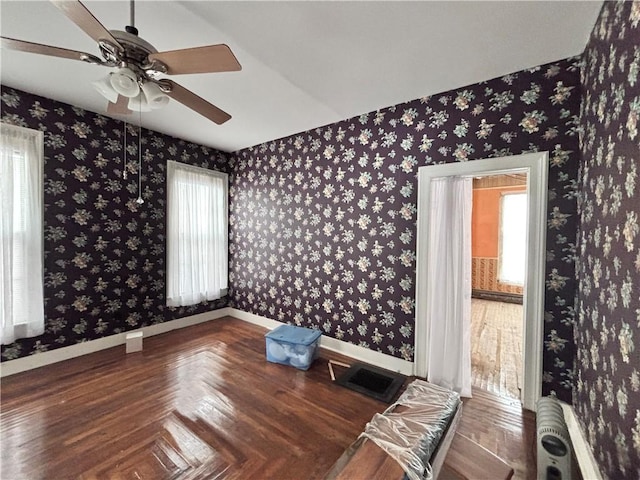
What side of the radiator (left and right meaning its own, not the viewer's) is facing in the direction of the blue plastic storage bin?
right

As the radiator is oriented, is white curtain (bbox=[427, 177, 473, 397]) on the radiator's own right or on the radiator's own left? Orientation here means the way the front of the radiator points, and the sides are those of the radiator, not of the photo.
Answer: on the radiator's own right

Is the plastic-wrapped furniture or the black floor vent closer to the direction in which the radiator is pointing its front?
the plastic-wrapped furniture

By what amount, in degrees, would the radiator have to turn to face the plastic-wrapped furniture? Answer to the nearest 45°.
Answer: approximately 45° to its right

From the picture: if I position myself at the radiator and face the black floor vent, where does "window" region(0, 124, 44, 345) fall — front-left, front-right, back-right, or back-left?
front-left

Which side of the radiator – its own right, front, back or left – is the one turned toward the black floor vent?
right

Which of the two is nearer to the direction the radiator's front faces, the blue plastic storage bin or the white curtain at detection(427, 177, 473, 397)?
the blue plastic storage bin

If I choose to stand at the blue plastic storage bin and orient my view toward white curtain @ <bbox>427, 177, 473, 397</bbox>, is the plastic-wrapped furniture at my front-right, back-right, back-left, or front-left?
front-right

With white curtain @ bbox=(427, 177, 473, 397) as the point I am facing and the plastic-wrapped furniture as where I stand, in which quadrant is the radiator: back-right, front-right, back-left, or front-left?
front-right

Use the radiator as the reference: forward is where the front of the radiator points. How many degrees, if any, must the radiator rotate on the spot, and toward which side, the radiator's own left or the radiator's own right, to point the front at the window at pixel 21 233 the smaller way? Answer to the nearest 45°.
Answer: approximately 45° to the radiator's own right
